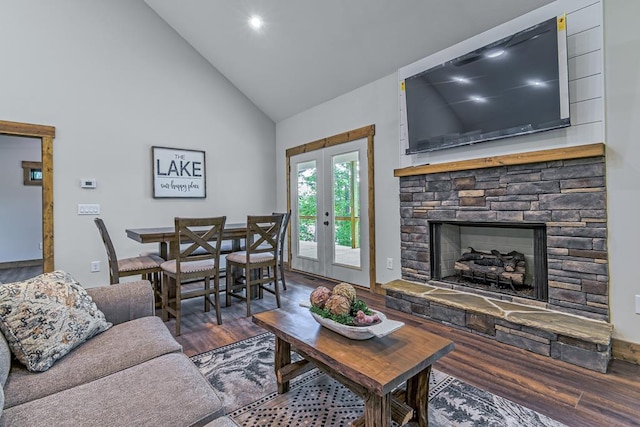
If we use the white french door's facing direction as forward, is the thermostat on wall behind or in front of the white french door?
in front

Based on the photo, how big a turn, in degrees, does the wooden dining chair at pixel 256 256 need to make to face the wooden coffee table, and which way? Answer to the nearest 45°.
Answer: approximately 135° to its left

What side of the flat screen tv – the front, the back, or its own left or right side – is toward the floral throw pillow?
front

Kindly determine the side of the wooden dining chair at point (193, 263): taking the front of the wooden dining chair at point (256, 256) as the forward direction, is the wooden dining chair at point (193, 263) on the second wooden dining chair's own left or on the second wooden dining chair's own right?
on the second wooden dining chair's own left

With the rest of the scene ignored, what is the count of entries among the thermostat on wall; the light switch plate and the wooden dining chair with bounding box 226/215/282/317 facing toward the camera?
2

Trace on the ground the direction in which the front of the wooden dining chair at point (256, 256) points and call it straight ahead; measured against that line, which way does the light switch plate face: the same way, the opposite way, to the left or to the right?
the opposite way

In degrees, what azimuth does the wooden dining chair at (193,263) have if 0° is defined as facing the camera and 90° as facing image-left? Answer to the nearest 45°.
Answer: approximately 135°

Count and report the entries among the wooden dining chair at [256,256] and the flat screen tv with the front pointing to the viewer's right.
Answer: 0

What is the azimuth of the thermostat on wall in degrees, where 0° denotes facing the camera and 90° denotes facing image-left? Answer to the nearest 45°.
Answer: approximately 0°

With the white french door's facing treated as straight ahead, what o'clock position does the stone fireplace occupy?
The stone fireplace is roughly at 9 o'clock from the white french door.

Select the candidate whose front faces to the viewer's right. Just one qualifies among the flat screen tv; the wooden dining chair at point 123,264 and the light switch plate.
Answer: the wooden dining chair

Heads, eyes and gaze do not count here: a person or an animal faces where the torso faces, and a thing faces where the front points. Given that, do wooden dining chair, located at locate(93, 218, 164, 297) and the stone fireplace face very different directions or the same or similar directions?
very different directions

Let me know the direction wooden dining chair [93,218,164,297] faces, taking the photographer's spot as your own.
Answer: facing to the right of the viewer

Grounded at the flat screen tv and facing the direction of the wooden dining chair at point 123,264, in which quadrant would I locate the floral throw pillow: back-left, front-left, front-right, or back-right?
front-left

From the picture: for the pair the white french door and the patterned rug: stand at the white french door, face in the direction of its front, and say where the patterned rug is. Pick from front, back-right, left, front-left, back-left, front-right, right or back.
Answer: front-left

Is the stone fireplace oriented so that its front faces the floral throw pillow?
yes

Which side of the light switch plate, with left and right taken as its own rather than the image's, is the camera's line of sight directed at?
front
